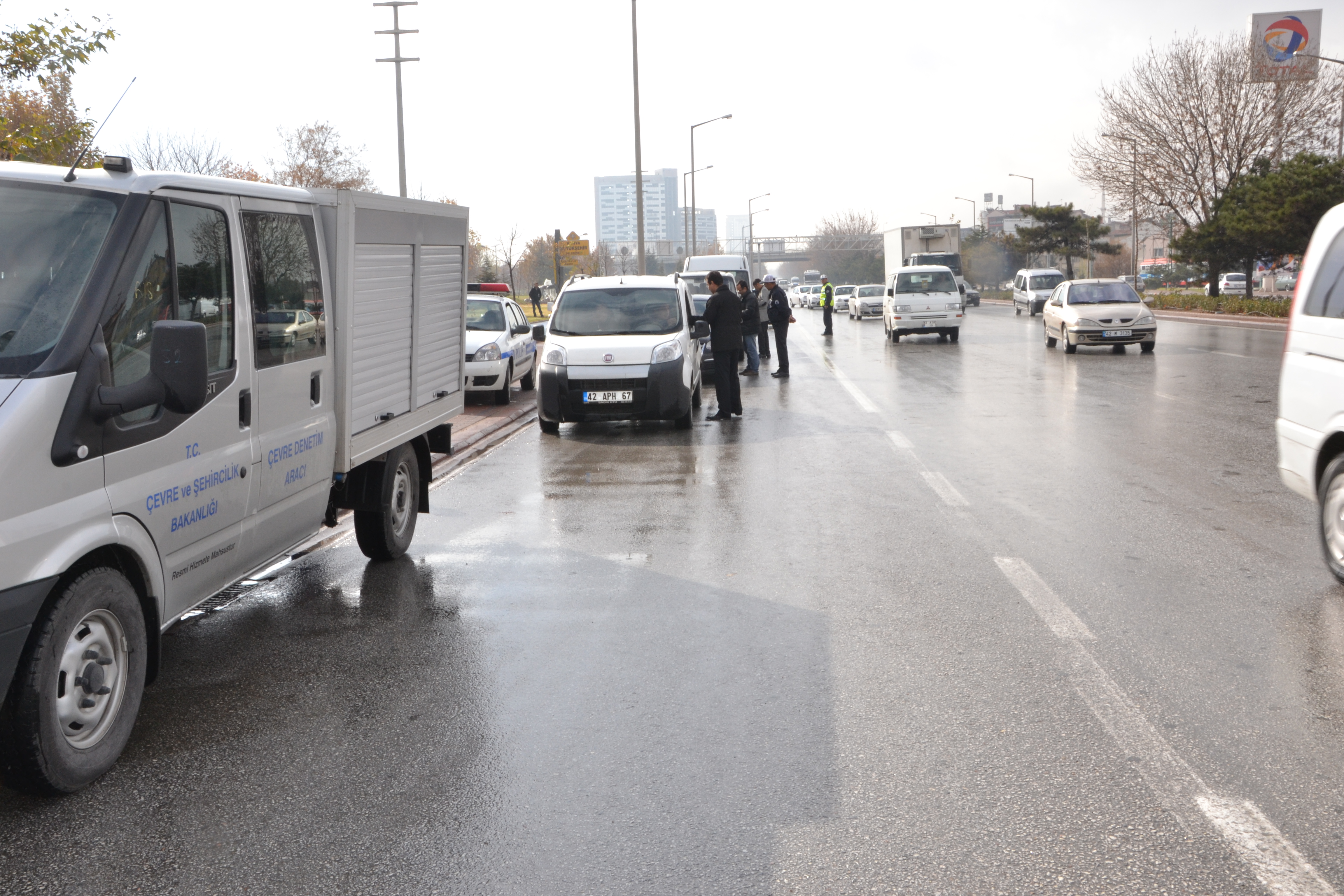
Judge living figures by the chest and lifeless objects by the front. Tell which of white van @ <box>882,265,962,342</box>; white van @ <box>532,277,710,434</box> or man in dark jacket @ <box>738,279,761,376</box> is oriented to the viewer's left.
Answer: the man in dark jacket

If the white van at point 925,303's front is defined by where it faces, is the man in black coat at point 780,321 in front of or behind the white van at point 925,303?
in front

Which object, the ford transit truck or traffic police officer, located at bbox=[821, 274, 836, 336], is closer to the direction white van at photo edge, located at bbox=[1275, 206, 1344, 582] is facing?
the ford transit truck

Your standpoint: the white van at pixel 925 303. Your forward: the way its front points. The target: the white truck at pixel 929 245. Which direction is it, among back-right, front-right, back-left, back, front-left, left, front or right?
back

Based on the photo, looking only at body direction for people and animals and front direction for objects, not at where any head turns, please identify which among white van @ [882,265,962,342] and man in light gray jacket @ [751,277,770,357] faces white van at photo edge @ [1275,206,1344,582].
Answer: the white van

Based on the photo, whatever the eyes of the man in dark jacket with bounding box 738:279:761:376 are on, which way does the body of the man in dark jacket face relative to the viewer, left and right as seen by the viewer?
facing to the left of the viewer
